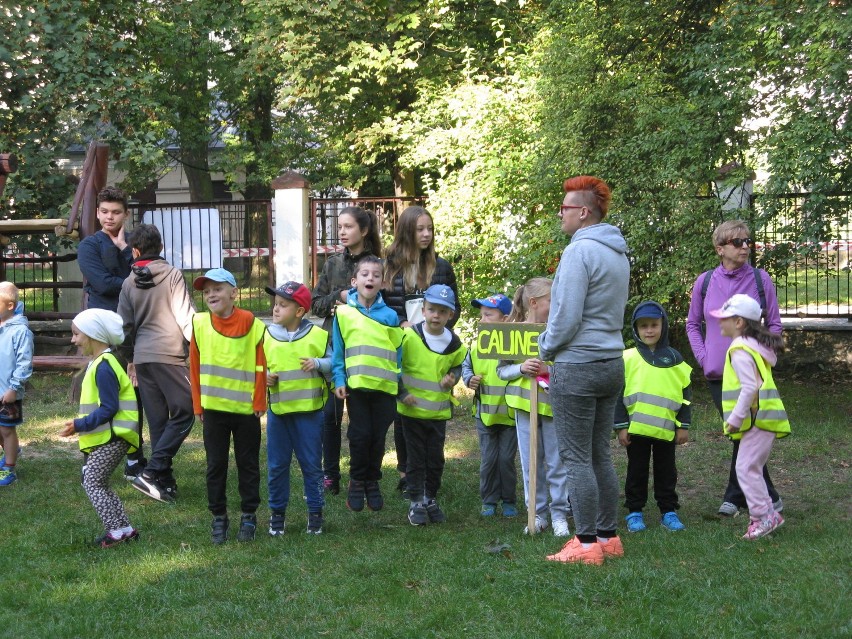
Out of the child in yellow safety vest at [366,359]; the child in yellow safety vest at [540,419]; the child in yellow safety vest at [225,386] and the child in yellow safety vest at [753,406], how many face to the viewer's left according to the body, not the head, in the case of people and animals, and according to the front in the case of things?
1

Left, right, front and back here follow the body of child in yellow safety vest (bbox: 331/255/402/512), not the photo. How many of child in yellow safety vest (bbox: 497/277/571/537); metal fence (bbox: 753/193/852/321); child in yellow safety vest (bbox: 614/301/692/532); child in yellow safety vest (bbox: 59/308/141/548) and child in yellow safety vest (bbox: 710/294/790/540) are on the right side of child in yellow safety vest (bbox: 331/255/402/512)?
1

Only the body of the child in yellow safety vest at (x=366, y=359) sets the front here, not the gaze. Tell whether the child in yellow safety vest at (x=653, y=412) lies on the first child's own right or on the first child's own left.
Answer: on the first child's own left

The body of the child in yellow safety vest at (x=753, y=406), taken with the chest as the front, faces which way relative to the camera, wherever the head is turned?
to the viewer's left

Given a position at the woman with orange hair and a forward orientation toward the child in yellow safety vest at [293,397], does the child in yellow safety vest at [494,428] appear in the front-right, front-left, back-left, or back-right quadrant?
front-right

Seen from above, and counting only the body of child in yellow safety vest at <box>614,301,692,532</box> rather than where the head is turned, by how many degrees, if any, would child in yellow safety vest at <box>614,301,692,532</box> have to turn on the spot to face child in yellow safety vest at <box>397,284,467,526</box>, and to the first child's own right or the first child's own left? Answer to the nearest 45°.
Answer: approximately 90° to the first child's own right

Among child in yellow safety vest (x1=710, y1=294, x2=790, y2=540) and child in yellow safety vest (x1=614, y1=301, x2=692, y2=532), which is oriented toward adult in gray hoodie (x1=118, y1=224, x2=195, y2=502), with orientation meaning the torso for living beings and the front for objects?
child in yellow safety vest (x1=710, y1=294, x2=790, y2=540)

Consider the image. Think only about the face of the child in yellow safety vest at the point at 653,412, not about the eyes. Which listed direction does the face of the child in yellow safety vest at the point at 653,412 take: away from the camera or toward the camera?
toward the camera

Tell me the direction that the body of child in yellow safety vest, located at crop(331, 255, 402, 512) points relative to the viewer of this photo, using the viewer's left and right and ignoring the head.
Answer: facing the viewer

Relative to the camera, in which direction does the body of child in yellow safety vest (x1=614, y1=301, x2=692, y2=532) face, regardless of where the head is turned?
toward the camera

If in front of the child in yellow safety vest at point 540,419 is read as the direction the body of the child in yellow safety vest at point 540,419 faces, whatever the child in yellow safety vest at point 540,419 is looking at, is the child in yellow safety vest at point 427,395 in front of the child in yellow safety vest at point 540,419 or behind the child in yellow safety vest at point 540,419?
behind

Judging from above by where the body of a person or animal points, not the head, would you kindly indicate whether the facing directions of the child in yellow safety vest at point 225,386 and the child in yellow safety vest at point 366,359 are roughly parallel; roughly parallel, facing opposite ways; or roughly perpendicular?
roughly parallel
